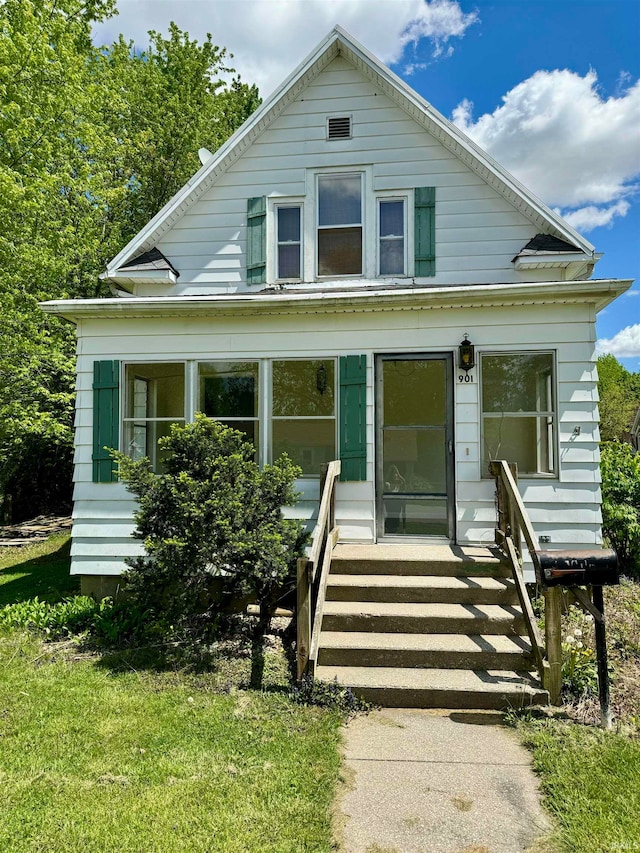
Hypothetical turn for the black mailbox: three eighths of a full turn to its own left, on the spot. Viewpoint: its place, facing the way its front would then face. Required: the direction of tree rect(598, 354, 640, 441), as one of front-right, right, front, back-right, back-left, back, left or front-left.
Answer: back-left

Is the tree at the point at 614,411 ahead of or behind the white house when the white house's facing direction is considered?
behind

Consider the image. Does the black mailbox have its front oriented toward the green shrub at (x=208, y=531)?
yes

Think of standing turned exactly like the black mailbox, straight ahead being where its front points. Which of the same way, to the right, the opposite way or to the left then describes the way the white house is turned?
to the left

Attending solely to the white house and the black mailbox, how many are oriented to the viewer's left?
1

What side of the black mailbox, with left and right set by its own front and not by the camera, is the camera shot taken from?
left

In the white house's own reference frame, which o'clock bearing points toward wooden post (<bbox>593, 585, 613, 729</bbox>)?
The wooden post is roughly at 11 o'clock from the white house.

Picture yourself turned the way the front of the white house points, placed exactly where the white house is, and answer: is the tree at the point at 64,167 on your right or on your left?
on your right

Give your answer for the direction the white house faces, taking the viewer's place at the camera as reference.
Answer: facing the viewer

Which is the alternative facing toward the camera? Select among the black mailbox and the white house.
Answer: the white house

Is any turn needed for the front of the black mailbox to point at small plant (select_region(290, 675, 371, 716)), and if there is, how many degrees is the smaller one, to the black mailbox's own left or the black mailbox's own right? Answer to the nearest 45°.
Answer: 0° — it already faces it

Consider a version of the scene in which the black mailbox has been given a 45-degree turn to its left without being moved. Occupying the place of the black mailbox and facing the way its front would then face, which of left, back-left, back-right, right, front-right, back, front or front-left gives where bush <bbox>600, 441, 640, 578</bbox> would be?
back-right

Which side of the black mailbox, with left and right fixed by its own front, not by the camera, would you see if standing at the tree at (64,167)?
front

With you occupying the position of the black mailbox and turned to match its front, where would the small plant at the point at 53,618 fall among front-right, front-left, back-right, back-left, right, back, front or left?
front

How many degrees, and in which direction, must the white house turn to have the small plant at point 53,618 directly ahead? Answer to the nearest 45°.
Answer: approximately 90° to its right
